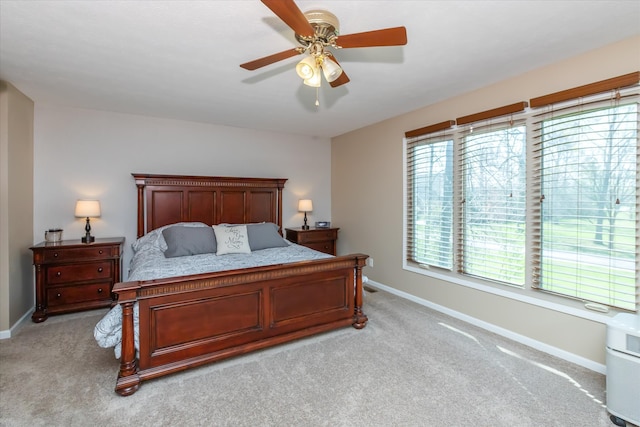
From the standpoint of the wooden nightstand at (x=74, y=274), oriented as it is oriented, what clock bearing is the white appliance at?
The white appliance is roughly at 11 o'clock from the wooden nightstand.

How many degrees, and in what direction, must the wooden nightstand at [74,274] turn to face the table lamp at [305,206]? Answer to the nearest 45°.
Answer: approximately 90° to its left

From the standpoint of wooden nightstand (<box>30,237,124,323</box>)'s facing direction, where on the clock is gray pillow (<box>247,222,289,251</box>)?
The gray pillow is roughly at 10 o'clock from the wooden nightstand.

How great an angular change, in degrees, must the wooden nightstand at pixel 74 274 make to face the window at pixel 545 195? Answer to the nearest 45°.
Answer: approximately 45° to its left

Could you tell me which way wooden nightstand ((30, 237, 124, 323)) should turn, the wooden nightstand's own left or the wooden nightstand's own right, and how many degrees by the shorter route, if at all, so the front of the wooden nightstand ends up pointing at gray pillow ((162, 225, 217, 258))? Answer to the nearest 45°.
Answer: approximately 45° to the wooden nightstand's own left

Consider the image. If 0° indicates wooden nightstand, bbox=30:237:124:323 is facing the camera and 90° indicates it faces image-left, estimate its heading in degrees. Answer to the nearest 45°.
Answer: approximately 0°

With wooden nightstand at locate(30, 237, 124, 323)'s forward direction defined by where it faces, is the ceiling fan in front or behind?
in front
